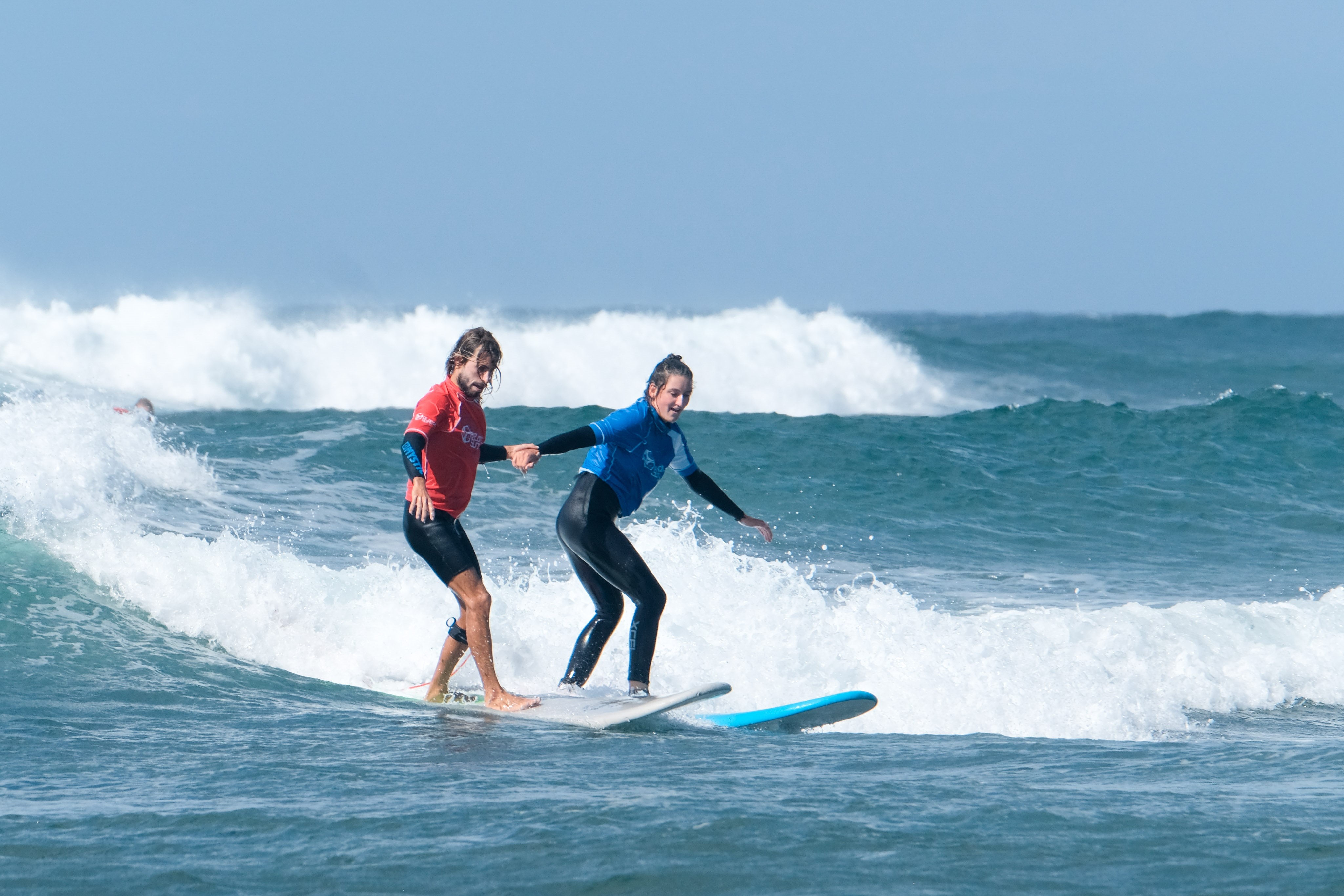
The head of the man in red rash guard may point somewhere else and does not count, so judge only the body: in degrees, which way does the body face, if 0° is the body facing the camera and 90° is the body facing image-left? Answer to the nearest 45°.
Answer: approximately 315°

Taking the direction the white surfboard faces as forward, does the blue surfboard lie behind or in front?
in front

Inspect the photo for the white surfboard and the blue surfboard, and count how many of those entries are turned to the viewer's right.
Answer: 2

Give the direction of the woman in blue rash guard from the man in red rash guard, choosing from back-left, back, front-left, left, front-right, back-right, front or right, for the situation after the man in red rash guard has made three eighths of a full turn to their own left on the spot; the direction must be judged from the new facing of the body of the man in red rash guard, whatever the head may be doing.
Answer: right

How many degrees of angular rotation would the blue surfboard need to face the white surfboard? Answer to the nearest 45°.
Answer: approximately 180°

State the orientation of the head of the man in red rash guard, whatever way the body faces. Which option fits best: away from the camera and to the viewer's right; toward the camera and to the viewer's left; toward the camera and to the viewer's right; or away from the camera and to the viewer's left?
toward the camera and to the viewer's right

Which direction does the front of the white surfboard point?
to the viewer's right

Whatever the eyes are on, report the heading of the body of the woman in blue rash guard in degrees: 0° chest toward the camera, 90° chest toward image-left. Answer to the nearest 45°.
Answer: approximately 315°

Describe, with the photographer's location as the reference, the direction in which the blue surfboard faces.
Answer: facing to the right of the viewer
